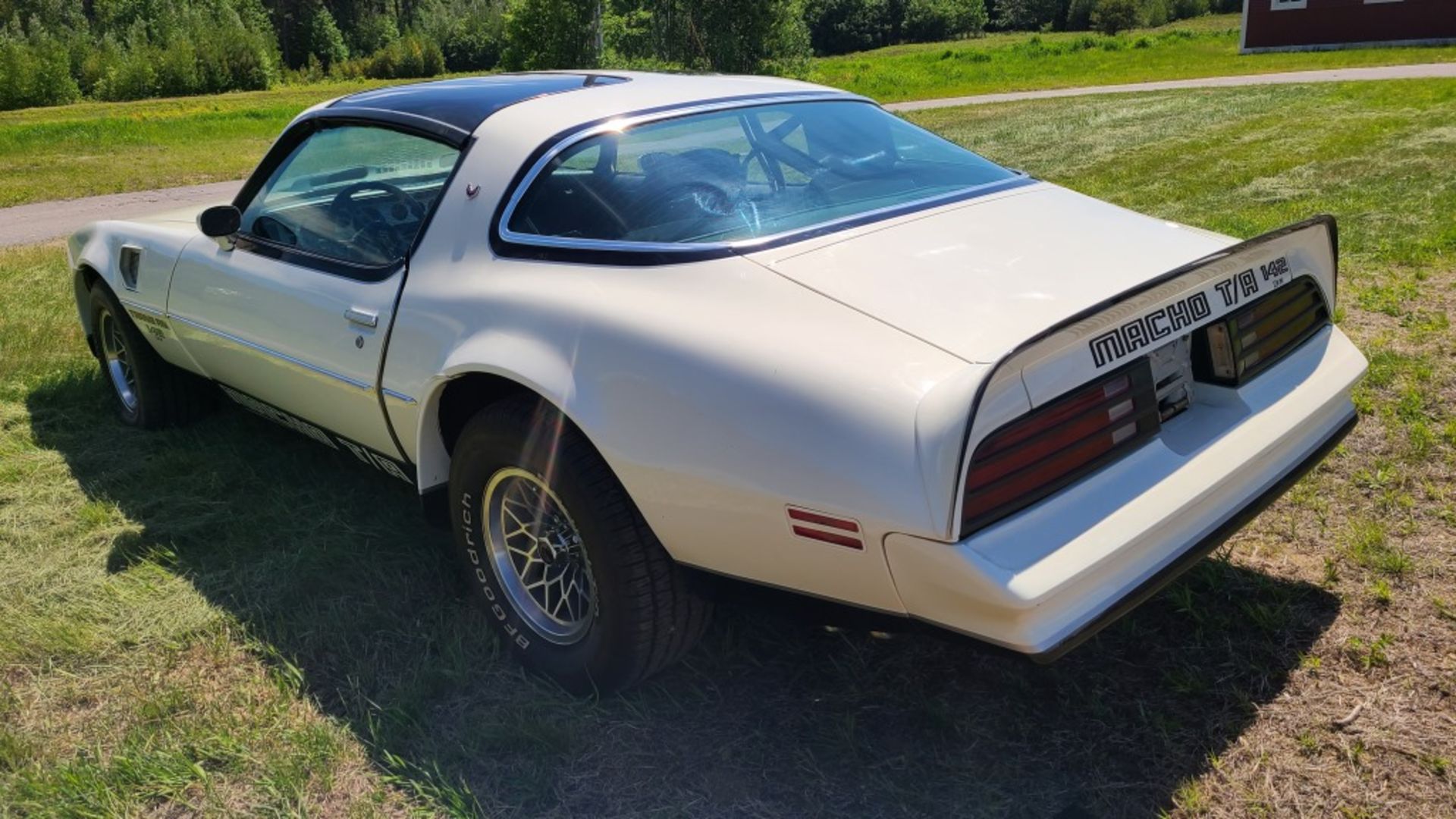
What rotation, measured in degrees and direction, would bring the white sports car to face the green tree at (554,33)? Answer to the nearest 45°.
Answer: approximately 45° to its right

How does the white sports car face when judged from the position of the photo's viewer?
facing away from the viewer and to the left of the viewer

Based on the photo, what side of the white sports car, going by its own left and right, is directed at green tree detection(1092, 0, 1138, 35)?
right

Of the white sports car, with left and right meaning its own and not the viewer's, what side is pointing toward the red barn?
right

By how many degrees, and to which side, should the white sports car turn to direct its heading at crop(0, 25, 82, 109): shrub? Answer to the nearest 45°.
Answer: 0° — it already faces it

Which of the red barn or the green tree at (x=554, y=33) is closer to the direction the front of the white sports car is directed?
the green tree

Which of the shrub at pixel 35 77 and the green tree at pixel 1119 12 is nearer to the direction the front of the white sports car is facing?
the shrub
